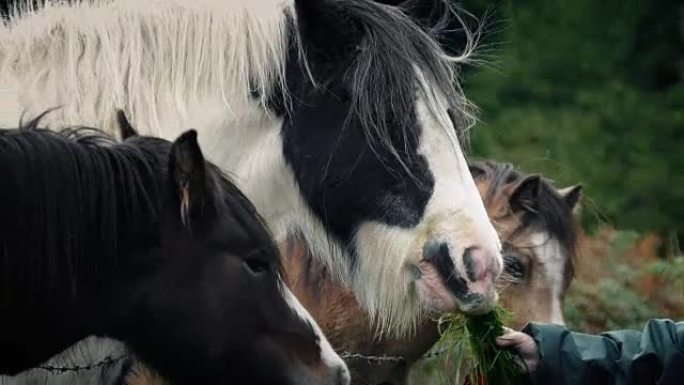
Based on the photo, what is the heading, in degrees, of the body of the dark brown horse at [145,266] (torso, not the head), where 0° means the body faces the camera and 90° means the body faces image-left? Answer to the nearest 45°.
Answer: approximately 270°

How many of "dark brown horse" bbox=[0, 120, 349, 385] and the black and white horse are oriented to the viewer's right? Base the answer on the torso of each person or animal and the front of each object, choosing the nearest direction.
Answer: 2

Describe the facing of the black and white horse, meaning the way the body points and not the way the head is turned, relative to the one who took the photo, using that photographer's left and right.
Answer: facing to the right of the viewer

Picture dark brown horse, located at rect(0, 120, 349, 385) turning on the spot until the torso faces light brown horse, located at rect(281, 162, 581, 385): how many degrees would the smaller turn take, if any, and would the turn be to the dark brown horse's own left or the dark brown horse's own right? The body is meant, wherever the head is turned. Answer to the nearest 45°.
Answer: approximately 45° to the dark brown horse's own left

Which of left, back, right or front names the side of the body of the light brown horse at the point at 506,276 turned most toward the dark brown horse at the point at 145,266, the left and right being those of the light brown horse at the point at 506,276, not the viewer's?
right

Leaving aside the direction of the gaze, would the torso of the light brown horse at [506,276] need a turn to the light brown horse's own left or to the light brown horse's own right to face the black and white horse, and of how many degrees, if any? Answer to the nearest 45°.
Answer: approximately 90° to the light brown horse's own right
